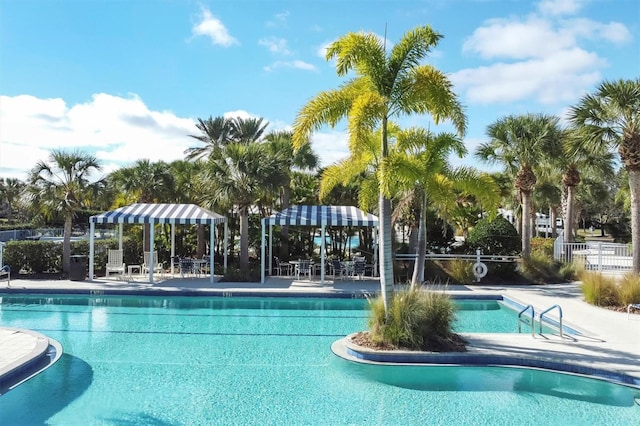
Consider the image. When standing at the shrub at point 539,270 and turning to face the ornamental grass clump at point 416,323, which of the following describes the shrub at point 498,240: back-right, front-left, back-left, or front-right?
back-right

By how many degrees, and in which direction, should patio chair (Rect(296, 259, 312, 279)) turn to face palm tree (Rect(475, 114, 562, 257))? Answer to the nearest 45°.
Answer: approximately 45° to its right

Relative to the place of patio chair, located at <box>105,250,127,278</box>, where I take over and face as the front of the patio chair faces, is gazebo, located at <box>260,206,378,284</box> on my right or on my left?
on my left

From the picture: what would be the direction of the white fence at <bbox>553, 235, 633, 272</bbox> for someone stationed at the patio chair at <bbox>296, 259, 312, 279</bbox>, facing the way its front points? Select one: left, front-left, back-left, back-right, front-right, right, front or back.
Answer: right

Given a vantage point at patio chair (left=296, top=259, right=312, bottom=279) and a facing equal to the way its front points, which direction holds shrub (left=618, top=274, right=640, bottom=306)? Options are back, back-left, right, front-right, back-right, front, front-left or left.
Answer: back-right

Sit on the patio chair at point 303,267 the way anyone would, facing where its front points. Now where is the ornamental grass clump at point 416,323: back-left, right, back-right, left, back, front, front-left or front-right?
back
